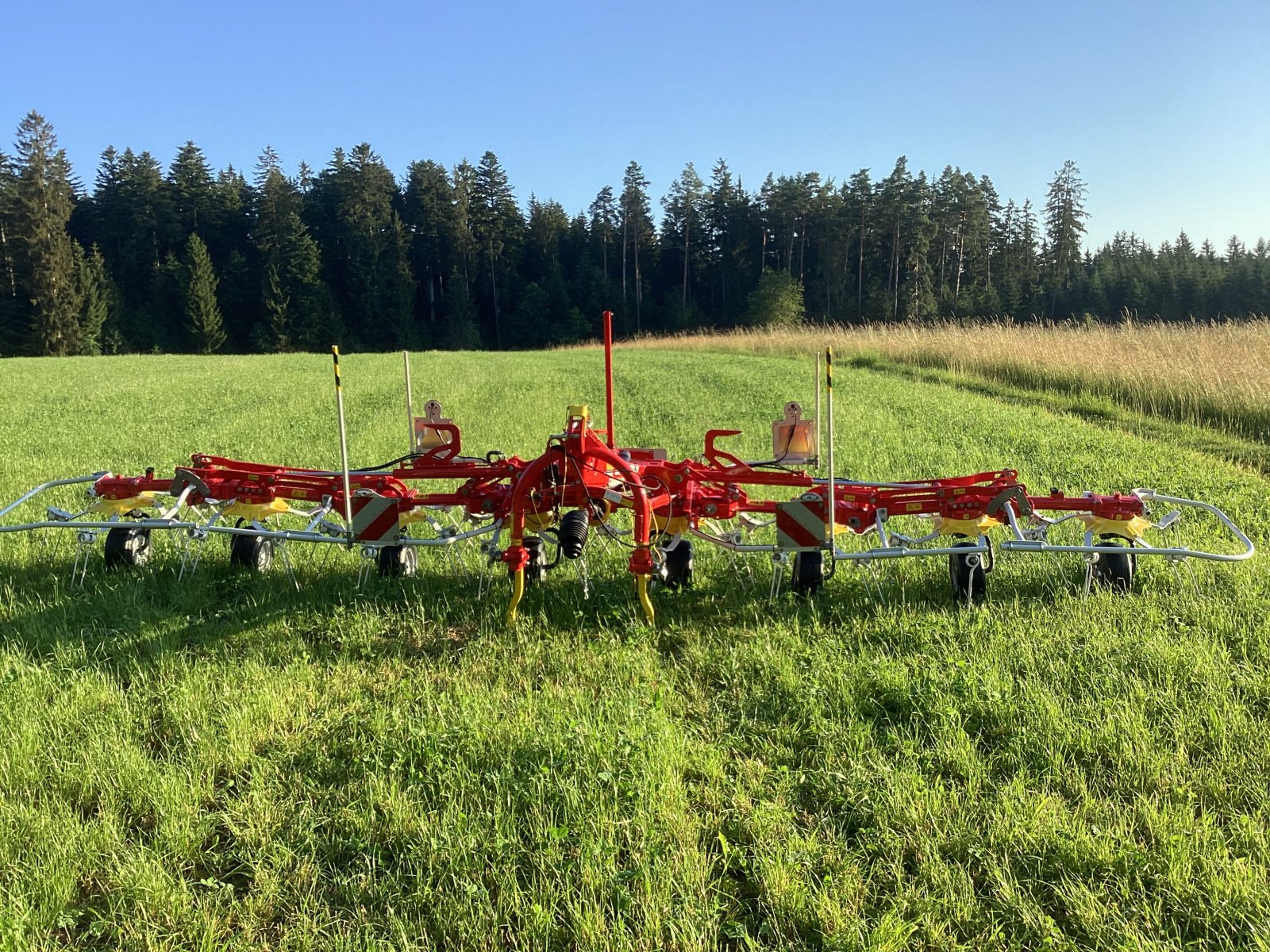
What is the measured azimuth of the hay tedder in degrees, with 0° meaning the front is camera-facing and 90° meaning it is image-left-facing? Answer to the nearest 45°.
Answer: approximately 0°
